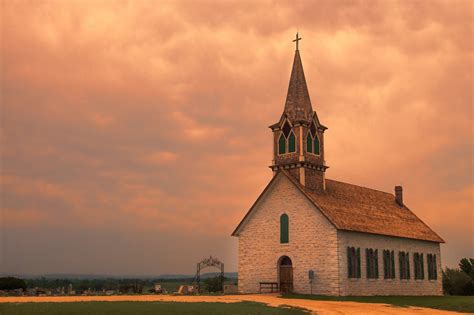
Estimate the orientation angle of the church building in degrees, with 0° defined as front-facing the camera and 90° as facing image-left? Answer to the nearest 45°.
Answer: approximately 45°
